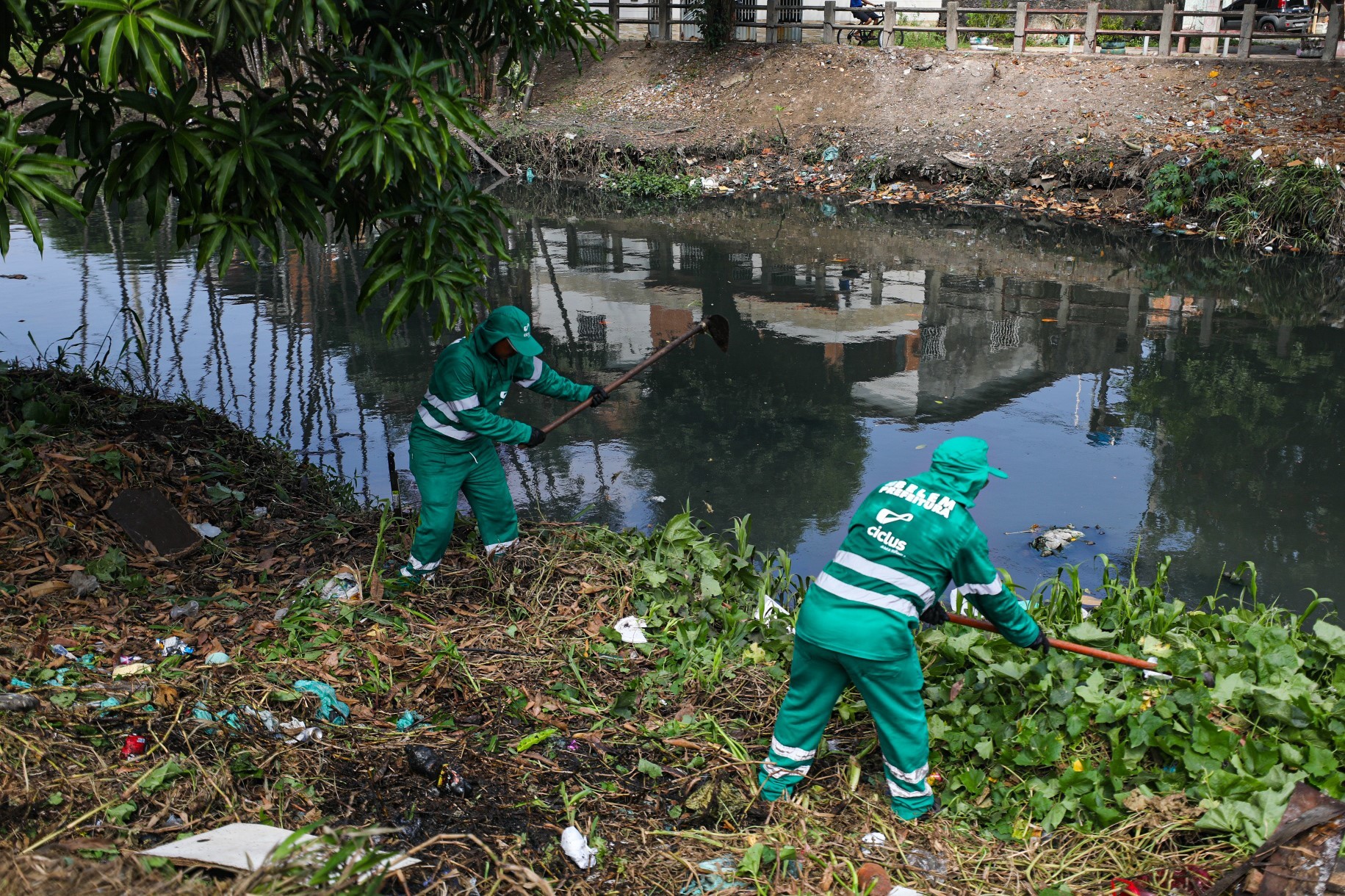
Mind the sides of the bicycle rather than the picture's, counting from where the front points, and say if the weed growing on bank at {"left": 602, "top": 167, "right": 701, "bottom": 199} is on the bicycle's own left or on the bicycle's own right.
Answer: on the bicycle's own right

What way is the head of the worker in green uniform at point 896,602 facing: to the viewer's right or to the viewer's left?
to the viewer's right

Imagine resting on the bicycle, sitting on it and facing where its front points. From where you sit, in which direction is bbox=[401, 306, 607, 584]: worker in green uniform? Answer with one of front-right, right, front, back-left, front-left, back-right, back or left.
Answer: right

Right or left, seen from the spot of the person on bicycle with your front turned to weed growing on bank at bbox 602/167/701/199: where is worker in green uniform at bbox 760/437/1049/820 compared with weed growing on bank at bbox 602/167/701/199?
left

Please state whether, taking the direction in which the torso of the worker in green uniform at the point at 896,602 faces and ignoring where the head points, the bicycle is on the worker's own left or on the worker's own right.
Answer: on the worker's own left

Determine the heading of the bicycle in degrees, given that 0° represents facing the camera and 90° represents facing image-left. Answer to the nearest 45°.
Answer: approximately 270°

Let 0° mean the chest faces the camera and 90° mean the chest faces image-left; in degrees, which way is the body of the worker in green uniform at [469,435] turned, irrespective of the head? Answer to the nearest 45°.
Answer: approximately 315°

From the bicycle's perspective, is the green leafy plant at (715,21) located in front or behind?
behind

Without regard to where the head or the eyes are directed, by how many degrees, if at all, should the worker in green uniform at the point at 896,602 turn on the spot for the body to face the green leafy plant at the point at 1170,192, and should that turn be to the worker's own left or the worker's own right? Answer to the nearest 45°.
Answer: approximately 45° to the worker's own left

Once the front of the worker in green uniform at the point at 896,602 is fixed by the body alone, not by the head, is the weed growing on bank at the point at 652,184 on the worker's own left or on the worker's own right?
on the worker's own left

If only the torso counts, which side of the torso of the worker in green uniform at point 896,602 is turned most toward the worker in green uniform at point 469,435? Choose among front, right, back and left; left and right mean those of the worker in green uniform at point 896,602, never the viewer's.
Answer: left

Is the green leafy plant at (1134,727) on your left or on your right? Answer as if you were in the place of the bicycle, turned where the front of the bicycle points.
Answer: on your right

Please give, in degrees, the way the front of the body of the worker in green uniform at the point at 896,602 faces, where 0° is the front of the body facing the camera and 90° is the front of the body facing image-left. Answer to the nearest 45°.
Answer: approximately 225°
